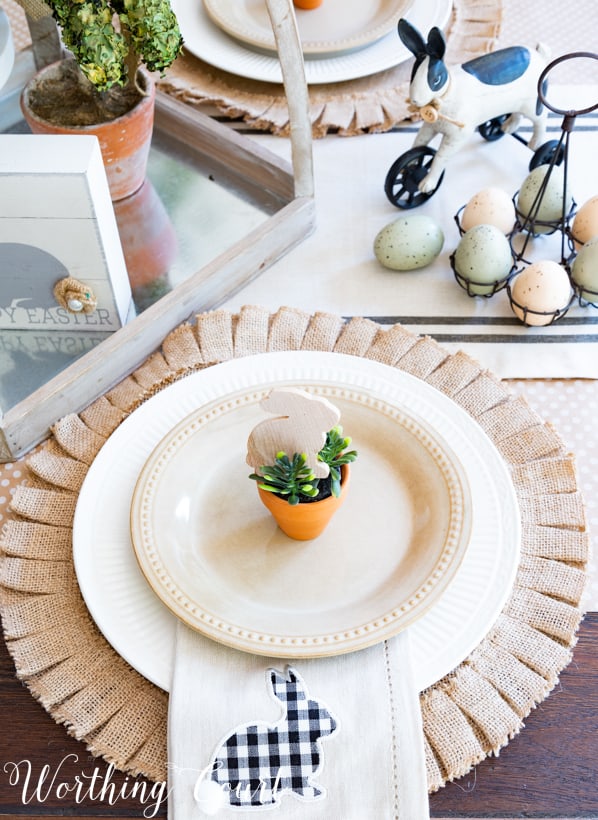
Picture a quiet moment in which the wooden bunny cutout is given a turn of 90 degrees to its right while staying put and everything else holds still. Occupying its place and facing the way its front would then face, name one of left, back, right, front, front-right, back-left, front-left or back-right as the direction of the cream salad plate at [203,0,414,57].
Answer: back

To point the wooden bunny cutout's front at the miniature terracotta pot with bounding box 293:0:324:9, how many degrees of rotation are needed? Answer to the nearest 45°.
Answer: approximately 90° to its left

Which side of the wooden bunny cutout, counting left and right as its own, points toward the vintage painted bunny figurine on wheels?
left

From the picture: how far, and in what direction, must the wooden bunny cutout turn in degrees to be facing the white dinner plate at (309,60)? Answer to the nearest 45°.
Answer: approximately 90° to its left

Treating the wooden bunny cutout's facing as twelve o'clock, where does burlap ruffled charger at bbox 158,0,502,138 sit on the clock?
The burlap ruffled charger is roughly at 9 o'clock from the wooden bunny cutout.

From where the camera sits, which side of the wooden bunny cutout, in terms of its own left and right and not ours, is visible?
right
